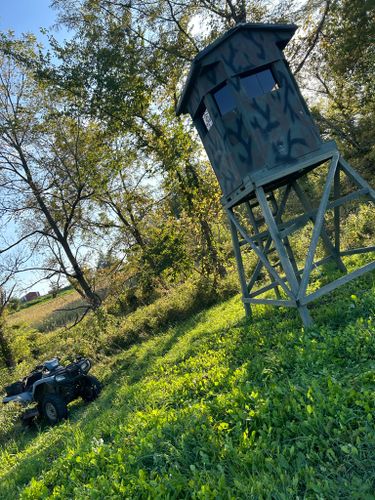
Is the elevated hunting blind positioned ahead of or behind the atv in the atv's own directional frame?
ahead

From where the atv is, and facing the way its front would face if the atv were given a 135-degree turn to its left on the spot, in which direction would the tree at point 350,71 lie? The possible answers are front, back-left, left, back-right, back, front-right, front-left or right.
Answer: right
